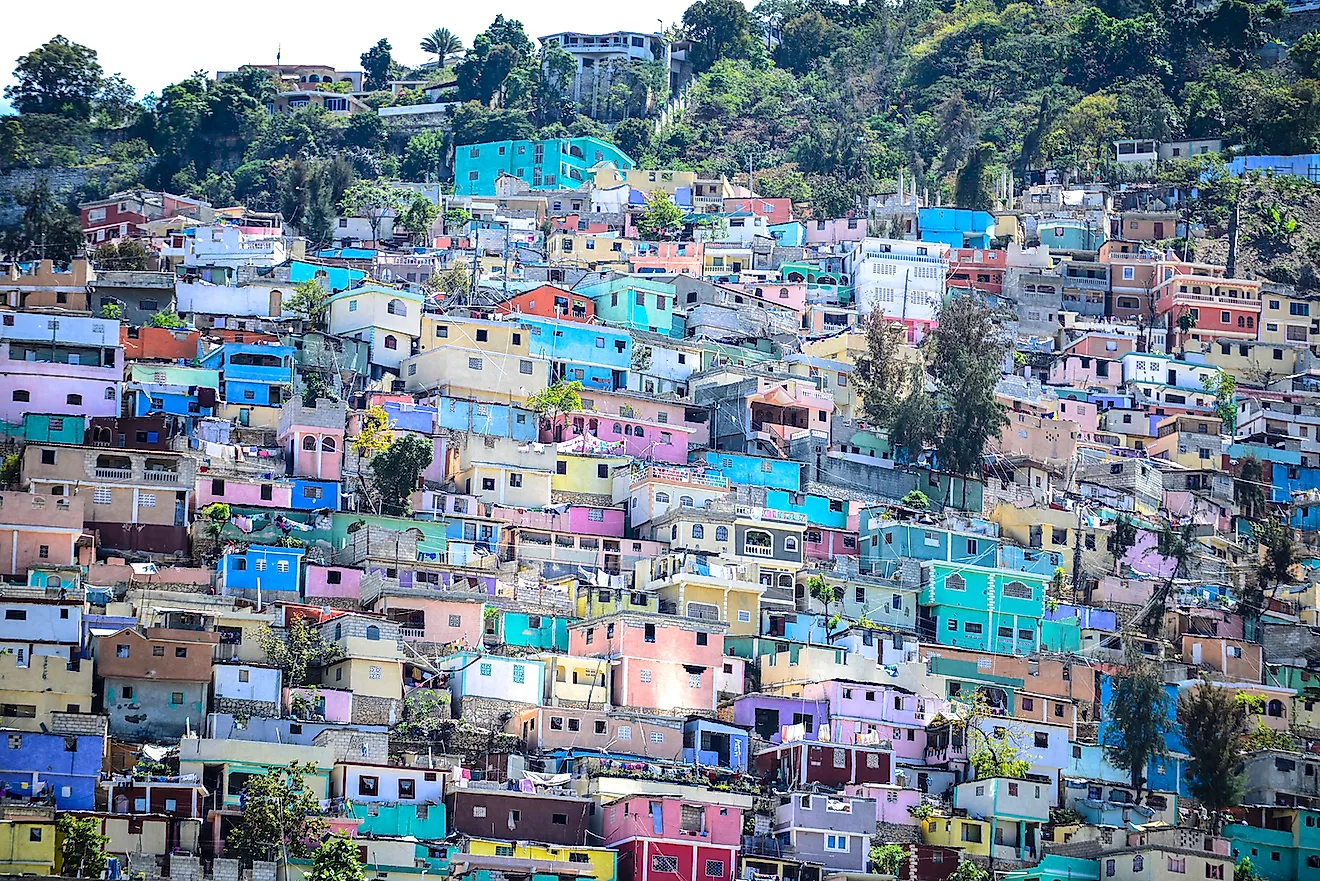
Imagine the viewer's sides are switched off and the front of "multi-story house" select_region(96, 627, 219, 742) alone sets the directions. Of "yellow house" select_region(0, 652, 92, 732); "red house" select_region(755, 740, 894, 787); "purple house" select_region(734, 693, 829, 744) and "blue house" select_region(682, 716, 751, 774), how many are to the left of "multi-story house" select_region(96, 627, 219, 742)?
3

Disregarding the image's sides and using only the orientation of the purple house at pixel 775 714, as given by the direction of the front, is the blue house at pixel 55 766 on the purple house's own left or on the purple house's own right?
on the purple house's own right

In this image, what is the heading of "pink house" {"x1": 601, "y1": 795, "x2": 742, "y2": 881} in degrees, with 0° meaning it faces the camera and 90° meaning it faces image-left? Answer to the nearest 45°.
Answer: approximately 0°

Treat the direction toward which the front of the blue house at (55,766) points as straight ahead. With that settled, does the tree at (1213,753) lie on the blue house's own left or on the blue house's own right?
on the blue house's own left

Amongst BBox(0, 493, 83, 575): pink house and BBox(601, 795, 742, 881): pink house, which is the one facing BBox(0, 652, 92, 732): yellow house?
BBox(0, 493, 83, 575): pink house

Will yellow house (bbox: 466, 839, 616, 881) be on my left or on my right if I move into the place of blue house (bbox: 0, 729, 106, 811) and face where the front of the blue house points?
on my left

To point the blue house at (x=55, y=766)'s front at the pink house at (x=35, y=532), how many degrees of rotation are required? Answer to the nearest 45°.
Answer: approximately 180°

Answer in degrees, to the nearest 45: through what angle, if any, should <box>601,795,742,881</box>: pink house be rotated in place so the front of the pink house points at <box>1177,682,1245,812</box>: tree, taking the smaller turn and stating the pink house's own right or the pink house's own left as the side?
approximately 135° to the pink house's own left

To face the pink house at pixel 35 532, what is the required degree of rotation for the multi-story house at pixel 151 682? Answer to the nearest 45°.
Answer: approximately 135° to its right
